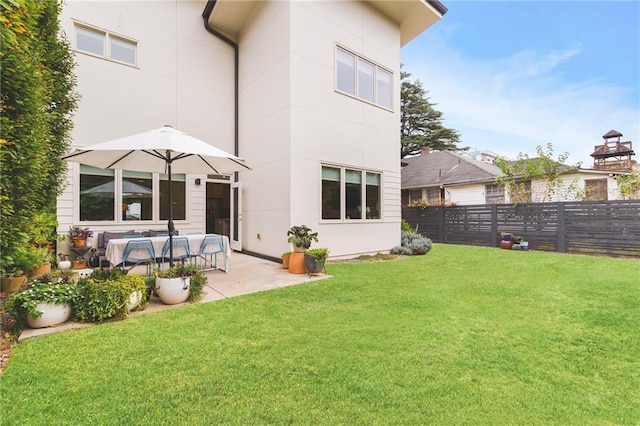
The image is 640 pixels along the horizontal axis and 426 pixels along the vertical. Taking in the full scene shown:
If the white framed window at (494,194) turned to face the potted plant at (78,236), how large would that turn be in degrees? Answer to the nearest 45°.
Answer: approximately 45° to its right

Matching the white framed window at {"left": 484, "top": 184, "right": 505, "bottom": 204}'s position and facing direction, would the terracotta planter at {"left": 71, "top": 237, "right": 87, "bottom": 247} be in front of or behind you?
in front

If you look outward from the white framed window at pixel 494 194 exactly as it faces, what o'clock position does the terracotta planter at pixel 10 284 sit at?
The terracotta planter is roughly at 1 o'clock from the white framed window.

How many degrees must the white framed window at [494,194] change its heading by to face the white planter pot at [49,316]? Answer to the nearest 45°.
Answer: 0° — it already faces it

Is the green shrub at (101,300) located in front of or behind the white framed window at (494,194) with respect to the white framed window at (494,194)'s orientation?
in front

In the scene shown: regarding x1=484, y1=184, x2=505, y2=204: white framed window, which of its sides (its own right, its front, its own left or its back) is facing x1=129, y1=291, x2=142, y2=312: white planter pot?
front

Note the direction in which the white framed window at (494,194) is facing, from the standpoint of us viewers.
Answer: facing the viewer

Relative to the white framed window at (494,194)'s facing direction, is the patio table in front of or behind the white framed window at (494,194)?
in front

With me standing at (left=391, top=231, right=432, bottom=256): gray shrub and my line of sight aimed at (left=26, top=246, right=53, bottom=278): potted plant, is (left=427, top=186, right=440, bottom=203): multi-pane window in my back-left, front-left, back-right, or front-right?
back-right

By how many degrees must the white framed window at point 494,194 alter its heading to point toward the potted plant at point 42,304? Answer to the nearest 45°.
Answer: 0° — it already faces it

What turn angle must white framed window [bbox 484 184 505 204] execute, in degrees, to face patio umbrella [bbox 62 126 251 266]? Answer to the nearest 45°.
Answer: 0° — it already faces it

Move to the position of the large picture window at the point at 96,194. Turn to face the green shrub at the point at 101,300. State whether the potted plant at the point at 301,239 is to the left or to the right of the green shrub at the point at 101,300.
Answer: left

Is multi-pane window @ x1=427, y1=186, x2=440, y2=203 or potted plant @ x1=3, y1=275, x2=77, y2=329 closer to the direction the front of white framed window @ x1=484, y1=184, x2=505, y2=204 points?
the potted plant

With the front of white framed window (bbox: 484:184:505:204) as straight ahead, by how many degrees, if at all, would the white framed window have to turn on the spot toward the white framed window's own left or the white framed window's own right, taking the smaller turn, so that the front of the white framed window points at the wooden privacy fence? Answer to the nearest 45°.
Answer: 0° — it already faces it
